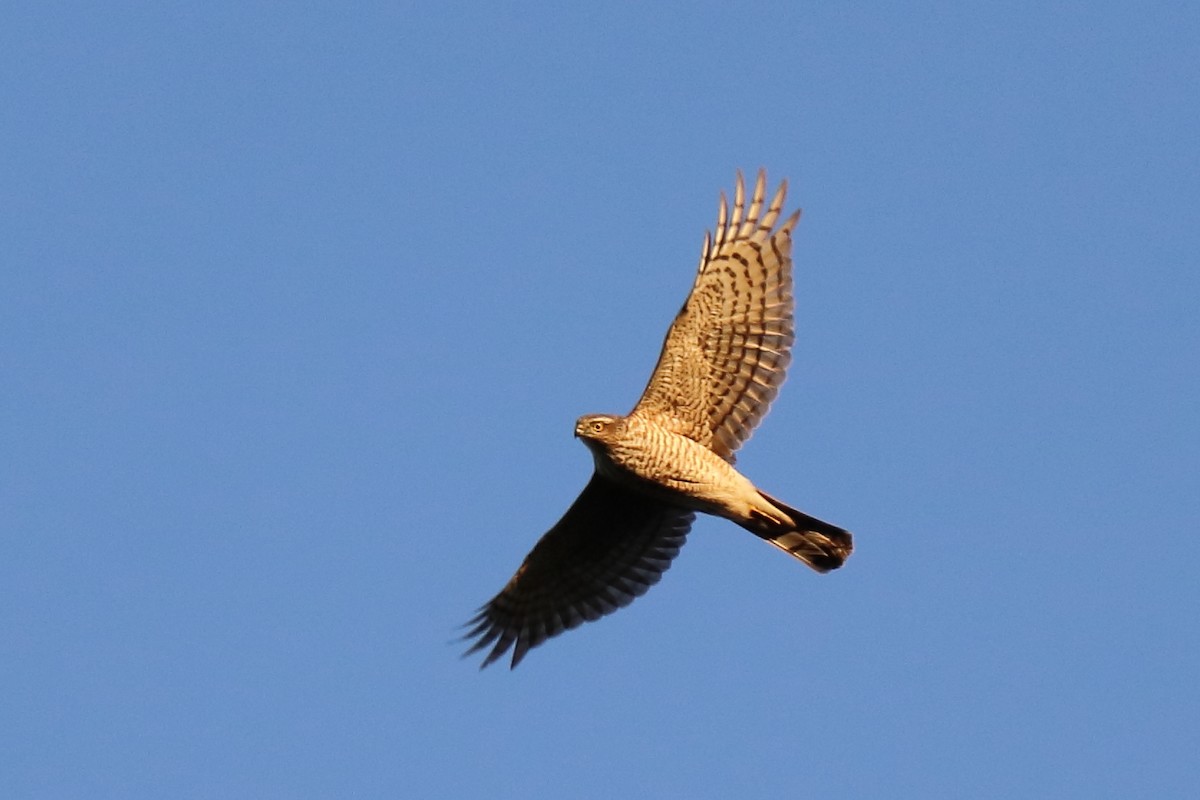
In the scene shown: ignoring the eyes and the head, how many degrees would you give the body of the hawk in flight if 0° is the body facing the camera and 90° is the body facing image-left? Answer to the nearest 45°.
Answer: approximately 90°
